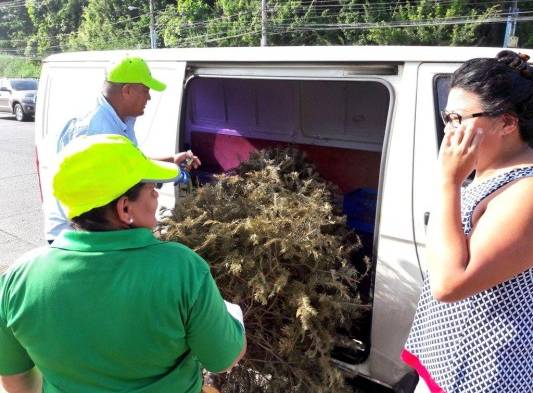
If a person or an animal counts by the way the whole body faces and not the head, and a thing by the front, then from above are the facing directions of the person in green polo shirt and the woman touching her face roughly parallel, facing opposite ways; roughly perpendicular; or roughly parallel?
roughly perpendicular

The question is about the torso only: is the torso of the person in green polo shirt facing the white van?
yes

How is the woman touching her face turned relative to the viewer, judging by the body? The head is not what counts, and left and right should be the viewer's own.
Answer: facing to the left of the viewer

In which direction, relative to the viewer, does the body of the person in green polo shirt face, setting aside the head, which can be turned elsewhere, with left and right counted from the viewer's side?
facing away from the viewer and to the right of the viewer

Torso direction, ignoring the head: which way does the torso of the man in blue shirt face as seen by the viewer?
to the viewer's right

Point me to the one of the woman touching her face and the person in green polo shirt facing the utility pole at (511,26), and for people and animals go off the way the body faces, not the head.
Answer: the person in green polo shirt

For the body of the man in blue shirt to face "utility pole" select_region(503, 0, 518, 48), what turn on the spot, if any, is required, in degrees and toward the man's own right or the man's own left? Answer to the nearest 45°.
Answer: approximately 45° to the man's own left

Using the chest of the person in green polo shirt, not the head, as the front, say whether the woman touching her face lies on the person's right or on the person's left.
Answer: on the person's right

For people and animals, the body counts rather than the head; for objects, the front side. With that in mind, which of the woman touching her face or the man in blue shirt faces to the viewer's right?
the man in blue shirt

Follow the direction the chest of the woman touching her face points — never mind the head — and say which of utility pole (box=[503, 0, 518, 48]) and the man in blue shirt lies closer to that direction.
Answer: the man in blue shirt

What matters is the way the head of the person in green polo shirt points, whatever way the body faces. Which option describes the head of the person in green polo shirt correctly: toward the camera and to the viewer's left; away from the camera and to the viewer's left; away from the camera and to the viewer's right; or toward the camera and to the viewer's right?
away from the camera and to the viewer's right
